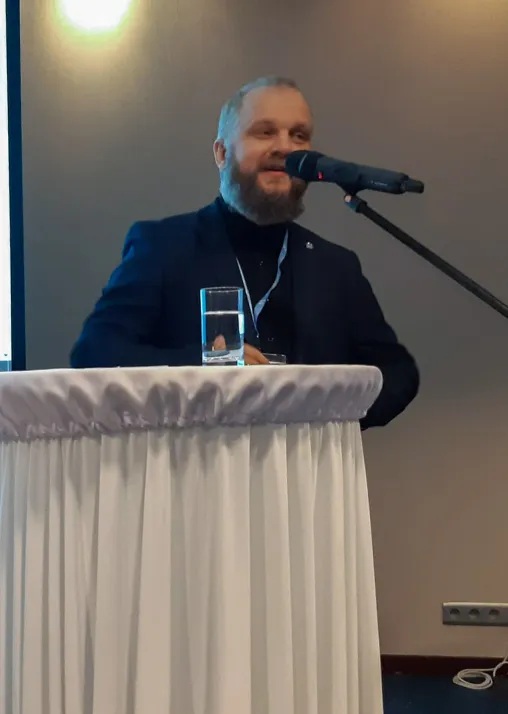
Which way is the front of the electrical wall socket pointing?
toward the camera

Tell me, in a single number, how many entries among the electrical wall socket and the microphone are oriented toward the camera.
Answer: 1

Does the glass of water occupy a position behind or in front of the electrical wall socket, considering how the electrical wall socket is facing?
in front

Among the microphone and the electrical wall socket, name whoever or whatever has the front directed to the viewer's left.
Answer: the microphone

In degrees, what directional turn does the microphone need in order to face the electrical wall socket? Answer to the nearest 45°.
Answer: approximately 90° to its right

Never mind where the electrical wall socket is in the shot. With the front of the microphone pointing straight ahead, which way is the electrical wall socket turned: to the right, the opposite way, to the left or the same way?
to the left

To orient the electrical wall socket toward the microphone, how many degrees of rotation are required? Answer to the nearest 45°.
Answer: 0° — it already faces it

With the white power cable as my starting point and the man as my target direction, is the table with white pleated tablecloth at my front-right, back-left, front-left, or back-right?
front-left

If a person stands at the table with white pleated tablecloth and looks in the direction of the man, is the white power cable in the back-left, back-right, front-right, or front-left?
front-right

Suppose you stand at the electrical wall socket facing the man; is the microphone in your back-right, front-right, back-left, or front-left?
front-left

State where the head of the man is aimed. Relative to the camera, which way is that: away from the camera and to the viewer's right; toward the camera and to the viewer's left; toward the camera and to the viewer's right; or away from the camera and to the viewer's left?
toward the camera and to the viewer's right

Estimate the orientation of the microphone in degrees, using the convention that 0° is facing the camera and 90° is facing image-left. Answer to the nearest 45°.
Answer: approximately 90°
